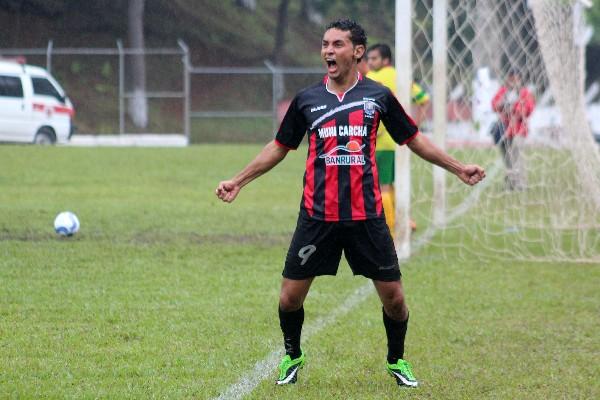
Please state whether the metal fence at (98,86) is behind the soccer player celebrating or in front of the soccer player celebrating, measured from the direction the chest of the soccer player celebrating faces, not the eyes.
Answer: behind

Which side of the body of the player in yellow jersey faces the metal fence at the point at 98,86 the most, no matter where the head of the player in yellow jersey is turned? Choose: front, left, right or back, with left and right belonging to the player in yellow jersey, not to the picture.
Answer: right

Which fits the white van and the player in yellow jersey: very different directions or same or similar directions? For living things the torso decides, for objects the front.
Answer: very different directions

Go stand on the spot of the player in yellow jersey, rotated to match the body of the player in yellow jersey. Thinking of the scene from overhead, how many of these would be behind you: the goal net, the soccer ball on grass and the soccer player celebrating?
1

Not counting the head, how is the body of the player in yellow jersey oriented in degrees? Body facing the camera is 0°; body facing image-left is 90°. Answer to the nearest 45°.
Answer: approximately 45°

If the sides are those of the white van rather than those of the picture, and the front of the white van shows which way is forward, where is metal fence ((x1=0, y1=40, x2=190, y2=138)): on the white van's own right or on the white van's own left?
on the white van's own left

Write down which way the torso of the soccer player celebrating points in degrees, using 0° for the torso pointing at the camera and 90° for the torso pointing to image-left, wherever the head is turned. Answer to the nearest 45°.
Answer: approximately 0°

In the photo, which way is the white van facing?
to the viewer's right

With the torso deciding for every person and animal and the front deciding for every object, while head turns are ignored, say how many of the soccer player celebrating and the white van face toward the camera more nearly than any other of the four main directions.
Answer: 1

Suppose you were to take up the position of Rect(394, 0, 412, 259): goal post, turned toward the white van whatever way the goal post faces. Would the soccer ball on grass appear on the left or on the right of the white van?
left

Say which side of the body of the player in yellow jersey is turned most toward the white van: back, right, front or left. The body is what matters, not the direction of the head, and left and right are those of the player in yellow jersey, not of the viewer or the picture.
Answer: right
